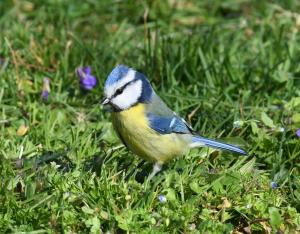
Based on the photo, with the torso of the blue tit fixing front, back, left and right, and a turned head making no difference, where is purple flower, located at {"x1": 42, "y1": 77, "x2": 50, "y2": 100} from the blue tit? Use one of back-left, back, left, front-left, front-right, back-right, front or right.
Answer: front-right

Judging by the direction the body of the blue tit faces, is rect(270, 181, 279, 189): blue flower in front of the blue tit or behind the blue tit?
behind

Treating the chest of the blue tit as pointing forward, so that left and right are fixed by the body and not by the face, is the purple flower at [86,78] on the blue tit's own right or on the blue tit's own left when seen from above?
on the blue tit's own right

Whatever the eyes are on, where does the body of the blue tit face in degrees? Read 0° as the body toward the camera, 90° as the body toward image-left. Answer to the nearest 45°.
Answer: approximately 90°

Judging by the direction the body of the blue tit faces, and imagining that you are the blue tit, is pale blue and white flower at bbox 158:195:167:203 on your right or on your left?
on your left

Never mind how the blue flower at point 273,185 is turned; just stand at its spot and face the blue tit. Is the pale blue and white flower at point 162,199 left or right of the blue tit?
left
